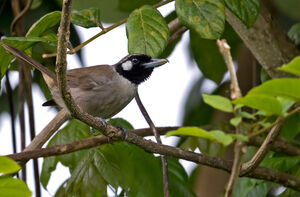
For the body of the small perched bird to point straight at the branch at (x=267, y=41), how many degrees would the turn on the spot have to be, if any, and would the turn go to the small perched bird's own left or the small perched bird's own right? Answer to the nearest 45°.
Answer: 0° — it already faces it

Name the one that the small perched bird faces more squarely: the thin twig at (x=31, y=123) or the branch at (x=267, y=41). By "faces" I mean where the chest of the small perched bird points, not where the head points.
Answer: the branch

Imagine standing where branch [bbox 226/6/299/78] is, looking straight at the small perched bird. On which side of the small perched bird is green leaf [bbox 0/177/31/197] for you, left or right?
left

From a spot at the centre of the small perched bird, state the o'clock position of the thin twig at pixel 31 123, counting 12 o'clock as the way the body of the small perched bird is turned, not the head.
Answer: The thin twig is roughly at 7 o'clock from the small perched bird.

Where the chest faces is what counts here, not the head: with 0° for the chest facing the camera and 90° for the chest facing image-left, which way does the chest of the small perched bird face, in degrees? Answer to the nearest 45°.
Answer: approximately 270°
